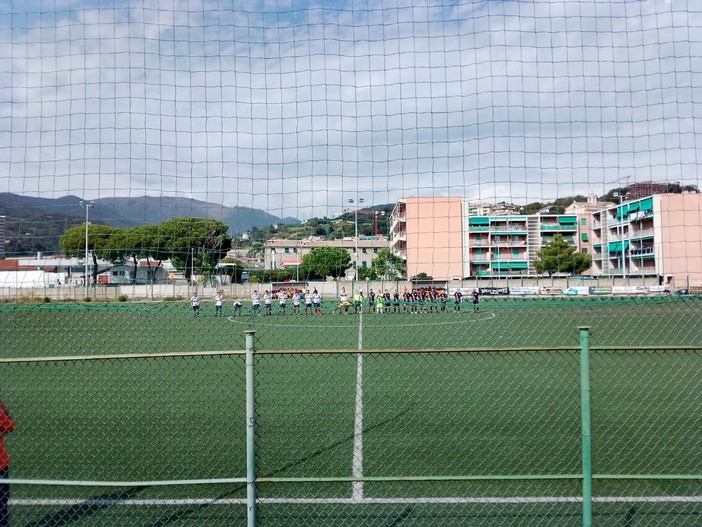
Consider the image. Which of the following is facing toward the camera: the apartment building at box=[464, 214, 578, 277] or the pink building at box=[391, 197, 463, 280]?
the apartment building

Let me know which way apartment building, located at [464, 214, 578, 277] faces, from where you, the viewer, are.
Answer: facing the viewer

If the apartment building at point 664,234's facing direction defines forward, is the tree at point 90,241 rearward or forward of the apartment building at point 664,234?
forward

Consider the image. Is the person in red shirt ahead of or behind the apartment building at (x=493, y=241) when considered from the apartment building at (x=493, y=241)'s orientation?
ahead

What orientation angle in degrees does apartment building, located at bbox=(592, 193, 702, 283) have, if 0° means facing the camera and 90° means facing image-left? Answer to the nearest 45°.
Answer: approximately 45°

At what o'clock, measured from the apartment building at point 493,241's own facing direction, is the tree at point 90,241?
The tree is roughly at 2 o'clock from the apartment building.

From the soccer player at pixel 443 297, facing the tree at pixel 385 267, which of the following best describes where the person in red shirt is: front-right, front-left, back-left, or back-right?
back-left

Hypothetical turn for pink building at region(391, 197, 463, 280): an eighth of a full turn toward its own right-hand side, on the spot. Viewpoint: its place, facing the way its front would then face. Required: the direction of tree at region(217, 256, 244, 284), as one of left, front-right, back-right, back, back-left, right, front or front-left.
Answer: front

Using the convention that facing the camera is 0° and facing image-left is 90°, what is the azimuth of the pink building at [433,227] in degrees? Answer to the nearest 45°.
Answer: approximately 90°
